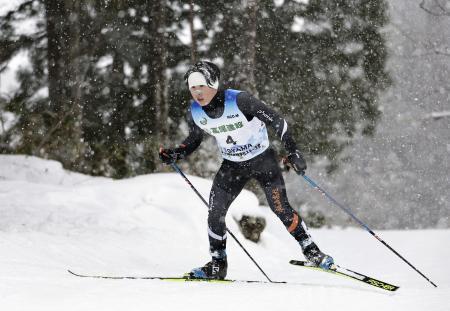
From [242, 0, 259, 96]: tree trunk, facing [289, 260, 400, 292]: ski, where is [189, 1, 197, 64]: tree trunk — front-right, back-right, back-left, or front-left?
back-right

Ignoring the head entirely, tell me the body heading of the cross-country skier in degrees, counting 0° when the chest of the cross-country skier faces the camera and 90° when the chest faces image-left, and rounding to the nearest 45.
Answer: approximately 45°

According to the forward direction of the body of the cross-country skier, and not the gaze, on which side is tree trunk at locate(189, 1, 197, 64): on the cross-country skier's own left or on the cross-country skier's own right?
on the cross-country skier's own right

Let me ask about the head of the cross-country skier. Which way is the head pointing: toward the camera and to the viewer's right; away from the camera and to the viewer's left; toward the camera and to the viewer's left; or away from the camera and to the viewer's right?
toward the camera and to the viewer's left

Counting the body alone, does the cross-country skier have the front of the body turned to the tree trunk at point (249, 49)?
no
